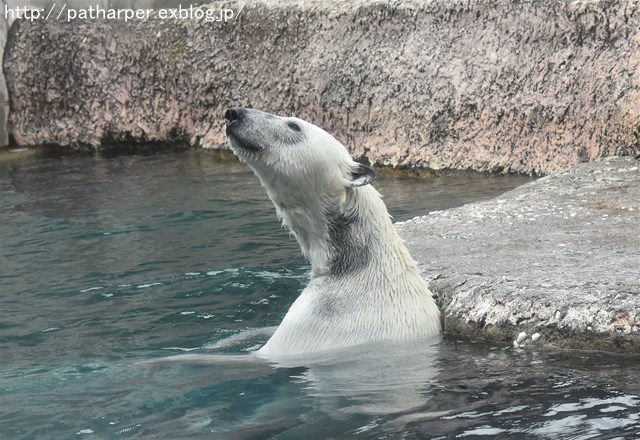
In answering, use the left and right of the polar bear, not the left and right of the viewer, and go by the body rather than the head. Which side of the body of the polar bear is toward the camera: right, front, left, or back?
left
